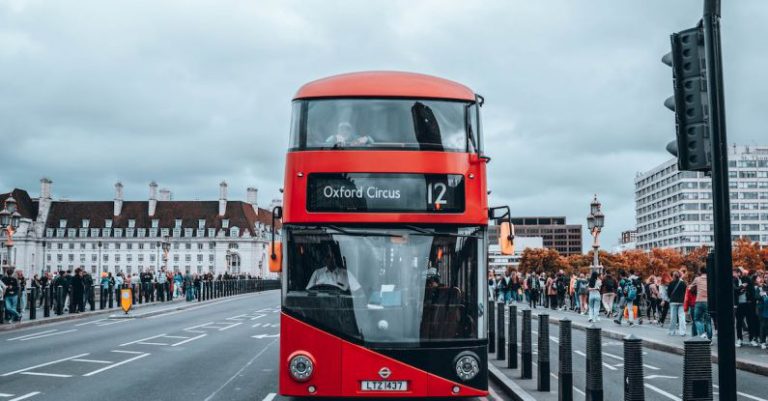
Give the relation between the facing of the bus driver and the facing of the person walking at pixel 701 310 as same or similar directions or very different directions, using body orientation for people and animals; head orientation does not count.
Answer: very different directions

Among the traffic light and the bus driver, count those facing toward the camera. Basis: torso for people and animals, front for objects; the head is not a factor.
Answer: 1

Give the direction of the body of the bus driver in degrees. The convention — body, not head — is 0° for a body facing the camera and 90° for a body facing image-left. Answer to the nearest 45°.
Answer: approximately 0°

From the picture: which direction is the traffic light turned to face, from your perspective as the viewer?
facing away from the viewer and to the left of the viewer

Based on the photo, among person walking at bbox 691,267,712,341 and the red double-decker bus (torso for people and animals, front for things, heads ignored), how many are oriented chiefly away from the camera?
1

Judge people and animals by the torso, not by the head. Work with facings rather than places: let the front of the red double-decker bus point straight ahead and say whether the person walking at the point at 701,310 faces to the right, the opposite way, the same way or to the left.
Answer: the opposite way

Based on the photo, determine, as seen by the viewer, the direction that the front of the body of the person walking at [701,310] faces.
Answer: away from the camera

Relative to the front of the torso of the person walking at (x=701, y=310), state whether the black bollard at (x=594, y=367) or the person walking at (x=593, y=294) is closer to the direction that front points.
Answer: the person walking

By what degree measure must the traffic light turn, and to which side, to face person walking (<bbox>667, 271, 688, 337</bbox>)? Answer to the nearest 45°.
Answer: approximately 45° to its right
